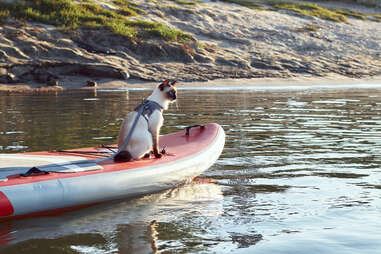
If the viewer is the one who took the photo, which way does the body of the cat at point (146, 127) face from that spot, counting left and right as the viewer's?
facing to the right of the viewer
